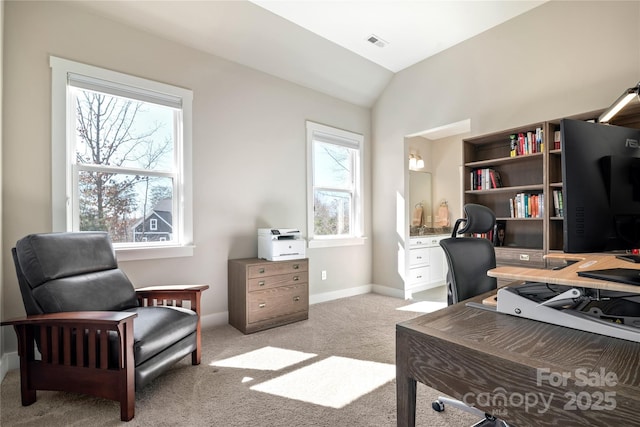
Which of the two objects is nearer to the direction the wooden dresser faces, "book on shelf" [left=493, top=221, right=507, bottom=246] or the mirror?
the book on shelf

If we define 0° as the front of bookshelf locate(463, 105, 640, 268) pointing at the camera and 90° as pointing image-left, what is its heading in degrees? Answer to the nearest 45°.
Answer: approximately 45°

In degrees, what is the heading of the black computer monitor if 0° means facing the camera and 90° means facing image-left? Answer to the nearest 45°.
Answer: approximately 135°

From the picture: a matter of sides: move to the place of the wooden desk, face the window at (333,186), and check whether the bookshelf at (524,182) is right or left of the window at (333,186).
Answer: right

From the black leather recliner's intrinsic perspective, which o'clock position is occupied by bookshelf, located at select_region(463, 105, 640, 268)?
The bookshelf is roughly at 11 o'clock from the black leather recliner.

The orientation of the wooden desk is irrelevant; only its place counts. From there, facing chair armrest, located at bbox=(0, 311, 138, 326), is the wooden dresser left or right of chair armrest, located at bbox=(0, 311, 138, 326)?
right

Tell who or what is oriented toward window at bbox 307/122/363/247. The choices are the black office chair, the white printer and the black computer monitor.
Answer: the black computer monitor

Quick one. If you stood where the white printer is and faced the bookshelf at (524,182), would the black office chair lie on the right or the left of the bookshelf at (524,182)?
right
